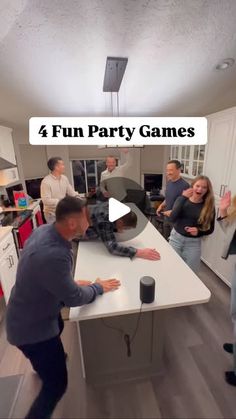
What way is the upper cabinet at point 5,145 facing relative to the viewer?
to the viewer's right

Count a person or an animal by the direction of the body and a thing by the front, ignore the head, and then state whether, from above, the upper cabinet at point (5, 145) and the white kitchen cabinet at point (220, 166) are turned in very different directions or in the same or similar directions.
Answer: very different directions

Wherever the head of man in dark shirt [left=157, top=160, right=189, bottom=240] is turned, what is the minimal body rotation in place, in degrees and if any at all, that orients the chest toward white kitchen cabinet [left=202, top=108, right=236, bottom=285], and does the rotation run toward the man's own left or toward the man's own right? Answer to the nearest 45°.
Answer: approximately 135° to the man's own left

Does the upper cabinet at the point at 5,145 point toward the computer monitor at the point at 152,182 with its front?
yes

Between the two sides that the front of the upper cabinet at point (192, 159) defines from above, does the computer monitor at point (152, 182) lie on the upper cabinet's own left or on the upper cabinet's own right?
on the upper cabinet's own right

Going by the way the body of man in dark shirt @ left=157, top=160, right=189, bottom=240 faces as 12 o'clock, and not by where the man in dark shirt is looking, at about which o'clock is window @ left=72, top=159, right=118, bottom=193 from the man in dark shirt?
The window is roughly at 3 o'clock from the man in dark shirt.

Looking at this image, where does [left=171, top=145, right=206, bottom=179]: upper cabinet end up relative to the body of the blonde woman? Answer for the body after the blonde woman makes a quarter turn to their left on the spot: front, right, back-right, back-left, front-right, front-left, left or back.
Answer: back-left

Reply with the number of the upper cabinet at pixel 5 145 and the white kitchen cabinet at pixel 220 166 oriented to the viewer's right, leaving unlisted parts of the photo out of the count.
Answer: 1

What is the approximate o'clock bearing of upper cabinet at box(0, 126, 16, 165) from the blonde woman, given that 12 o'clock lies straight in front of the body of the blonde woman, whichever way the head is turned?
The upper cabinet is roughly at 2 o'clock from the blonde woman.

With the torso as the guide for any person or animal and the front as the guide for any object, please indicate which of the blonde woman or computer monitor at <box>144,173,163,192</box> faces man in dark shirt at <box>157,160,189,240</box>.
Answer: the computer monitor
